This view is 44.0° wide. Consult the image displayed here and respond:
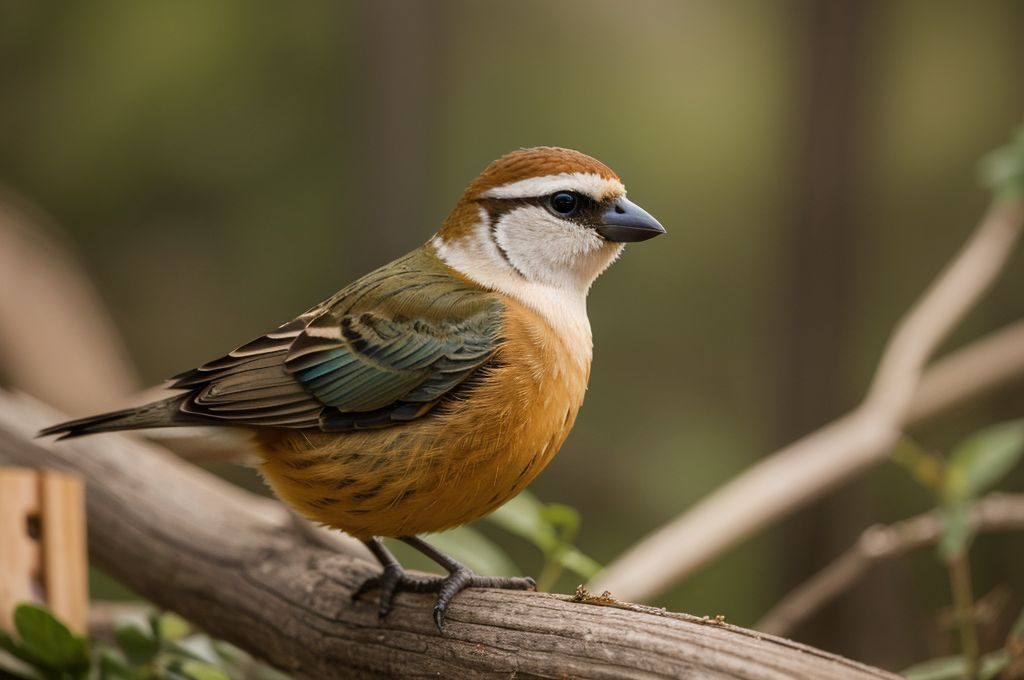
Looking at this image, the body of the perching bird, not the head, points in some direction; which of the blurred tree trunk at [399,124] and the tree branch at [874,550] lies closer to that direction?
the tree branch

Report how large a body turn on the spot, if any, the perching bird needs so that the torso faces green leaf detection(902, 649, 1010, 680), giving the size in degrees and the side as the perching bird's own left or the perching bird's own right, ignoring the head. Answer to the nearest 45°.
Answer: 0° — it already faces it

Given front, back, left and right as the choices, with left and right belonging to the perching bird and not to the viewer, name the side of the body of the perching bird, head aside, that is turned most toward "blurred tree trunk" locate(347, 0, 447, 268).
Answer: left

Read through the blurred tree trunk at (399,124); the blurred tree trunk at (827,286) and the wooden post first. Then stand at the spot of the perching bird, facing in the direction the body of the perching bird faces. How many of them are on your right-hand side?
0

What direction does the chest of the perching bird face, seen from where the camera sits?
to the viewer's right

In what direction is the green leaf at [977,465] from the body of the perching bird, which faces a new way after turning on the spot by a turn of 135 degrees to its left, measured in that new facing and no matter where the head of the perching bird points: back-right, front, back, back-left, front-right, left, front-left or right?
back-right

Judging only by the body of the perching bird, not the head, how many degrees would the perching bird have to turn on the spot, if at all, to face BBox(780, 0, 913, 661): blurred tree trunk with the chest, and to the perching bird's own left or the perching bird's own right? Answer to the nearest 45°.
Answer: approximately 45° to the perching bird's own left

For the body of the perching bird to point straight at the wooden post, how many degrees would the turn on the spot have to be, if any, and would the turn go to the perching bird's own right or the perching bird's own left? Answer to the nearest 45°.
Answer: approximately 135° to the perching bird's own left

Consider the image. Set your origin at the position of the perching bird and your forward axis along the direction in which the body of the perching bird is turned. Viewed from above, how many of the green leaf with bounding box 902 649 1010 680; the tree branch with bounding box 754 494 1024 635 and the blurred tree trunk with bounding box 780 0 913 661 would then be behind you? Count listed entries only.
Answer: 0
